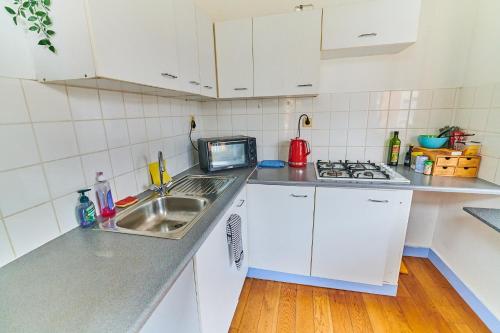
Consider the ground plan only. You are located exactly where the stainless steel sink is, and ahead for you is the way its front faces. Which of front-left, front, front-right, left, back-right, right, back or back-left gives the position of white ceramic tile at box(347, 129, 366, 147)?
front-left

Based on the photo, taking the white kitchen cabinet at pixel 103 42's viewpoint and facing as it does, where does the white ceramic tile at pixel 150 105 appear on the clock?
The white ceramic tile is roughly at 8 o'clock from the white kitchen cabinet.

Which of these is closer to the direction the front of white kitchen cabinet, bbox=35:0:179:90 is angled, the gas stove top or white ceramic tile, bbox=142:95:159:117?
the gas stove top

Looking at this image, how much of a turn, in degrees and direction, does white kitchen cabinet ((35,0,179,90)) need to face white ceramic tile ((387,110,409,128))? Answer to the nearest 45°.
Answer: approximately 45° to its left

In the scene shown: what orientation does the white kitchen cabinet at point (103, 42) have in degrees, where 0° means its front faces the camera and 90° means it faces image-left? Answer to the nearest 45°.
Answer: approximately 315°

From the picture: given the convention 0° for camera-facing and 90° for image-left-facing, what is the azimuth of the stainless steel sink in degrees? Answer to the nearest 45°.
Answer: approximately 315°
